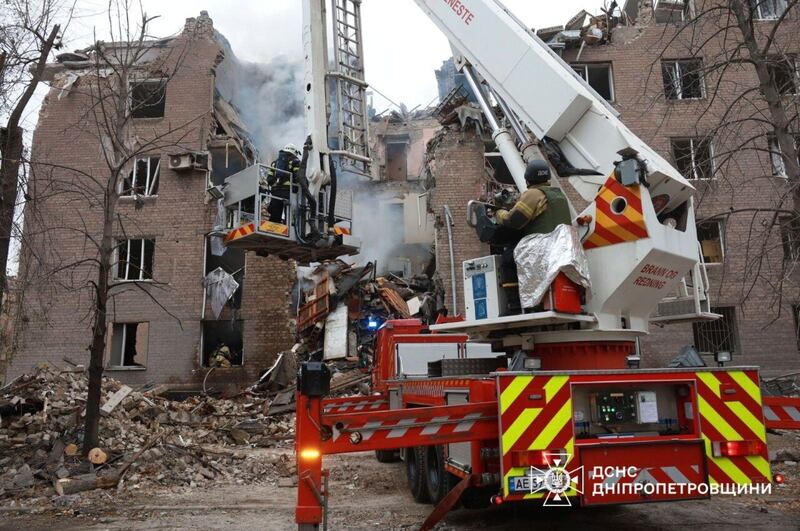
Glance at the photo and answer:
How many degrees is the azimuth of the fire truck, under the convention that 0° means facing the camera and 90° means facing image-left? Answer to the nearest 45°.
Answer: approximately 135°

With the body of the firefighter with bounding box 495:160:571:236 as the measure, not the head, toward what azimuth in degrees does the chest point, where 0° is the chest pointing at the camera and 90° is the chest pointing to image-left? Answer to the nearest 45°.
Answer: approximately 135°

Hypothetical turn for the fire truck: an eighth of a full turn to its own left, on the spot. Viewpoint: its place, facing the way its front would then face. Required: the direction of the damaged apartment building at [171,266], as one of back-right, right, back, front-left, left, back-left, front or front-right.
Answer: front-right

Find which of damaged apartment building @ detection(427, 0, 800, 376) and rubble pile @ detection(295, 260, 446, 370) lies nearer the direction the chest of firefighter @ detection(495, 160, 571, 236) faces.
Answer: the rubble pile

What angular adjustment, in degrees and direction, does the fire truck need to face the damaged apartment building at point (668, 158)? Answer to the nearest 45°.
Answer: approximately 45° to its right

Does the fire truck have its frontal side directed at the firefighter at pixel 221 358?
yes

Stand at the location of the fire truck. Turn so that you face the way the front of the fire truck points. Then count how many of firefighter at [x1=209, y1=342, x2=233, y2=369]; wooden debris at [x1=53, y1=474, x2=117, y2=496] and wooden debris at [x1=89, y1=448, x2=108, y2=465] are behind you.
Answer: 0

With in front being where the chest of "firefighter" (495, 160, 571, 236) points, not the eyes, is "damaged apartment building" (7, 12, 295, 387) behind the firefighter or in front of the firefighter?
in front

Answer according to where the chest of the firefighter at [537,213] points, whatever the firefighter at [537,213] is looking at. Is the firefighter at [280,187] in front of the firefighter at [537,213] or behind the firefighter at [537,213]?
in front
